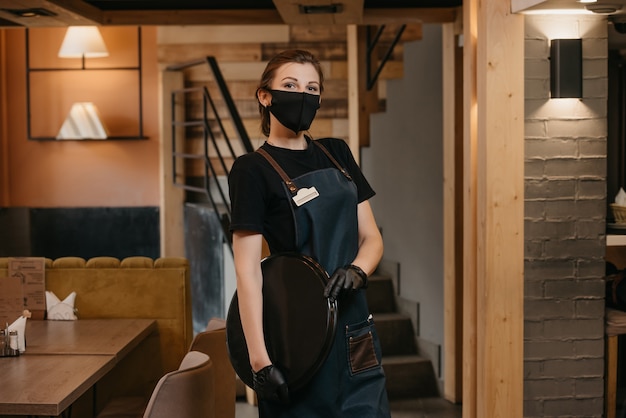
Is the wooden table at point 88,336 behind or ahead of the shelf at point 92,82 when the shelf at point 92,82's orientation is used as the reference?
ahead

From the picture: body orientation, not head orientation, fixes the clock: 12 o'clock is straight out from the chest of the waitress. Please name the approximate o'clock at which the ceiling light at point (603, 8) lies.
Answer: The ceiling light is roughly at 9 o'clock from the waitress.

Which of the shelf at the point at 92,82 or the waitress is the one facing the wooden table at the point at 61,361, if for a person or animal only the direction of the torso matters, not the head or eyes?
the shelf

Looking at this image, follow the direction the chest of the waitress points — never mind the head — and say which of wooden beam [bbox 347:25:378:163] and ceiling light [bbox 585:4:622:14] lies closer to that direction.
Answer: the ceiling light

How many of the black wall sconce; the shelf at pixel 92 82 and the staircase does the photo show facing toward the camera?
3

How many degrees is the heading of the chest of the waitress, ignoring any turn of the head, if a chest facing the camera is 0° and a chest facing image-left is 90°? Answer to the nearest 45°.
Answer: approximately 315°

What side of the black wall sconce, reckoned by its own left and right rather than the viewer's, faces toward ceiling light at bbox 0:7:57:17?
right

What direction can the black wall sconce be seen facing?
toward the camera

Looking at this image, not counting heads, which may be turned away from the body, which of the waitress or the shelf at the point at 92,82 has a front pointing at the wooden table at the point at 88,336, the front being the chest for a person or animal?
the shelf

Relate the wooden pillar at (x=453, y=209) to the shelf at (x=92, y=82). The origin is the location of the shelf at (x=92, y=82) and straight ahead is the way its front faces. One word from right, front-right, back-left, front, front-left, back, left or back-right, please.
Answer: front-left

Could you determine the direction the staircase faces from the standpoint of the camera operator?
facing the viewer
